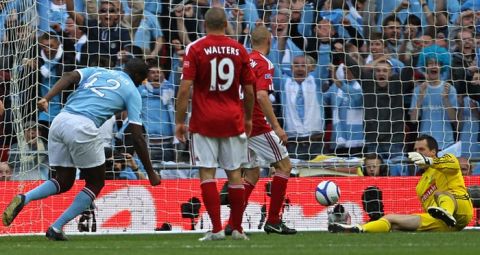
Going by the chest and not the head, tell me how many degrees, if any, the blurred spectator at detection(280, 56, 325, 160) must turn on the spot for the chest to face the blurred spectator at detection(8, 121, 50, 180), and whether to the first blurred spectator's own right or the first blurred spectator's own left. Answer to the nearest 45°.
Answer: approximately 45° to the first blurred spectator's own right

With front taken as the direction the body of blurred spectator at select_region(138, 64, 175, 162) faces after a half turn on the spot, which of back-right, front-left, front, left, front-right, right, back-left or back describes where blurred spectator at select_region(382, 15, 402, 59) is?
right

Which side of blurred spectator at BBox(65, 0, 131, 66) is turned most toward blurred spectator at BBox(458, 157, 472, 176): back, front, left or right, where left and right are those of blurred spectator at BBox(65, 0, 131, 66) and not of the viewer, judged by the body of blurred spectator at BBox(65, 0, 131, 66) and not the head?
left

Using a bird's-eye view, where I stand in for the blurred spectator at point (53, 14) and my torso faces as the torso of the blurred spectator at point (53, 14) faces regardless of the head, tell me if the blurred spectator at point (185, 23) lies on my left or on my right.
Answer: on my left

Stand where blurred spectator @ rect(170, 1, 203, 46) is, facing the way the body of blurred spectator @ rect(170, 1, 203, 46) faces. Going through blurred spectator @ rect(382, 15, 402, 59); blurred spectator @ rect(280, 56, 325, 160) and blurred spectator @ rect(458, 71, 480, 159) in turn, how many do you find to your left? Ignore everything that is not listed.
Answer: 3

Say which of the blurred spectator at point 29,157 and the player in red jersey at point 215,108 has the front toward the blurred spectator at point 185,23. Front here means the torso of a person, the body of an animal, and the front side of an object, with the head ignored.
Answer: the player in red jersey

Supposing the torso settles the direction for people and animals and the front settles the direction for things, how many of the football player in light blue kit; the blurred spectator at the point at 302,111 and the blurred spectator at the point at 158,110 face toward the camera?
2

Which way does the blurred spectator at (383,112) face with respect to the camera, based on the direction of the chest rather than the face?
toward the camera

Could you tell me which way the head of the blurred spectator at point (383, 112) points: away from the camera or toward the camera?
toward the camera

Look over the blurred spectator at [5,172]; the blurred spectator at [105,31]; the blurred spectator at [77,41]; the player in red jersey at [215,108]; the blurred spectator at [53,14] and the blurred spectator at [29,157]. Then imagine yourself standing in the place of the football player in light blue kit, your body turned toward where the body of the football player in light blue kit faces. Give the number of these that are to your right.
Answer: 1

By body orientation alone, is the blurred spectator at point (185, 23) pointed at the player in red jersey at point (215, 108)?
yes

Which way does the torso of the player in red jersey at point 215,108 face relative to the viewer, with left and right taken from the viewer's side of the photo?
facing away from the viewer

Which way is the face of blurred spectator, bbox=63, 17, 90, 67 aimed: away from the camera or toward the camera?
toward the camera

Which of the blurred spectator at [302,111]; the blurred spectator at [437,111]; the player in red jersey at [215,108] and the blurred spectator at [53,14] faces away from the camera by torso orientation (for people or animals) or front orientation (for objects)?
the player in red jersey

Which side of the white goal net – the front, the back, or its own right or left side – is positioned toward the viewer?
front
